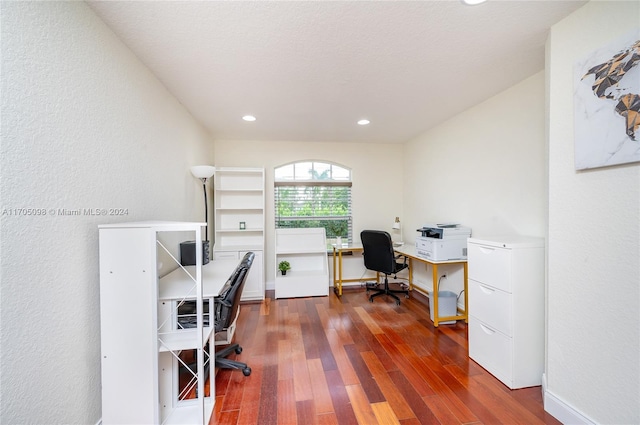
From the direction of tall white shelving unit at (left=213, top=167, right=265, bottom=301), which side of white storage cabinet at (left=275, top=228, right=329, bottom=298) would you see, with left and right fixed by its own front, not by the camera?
right

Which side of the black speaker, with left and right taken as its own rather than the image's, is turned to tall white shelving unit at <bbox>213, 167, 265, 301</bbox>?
left

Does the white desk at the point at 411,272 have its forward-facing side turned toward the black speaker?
yes

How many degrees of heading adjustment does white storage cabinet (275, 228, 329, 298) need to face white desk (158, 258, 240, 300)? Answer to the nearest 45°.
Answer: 0° — it already faces it

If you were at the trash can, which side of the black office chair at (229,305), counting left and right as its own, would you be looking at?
back

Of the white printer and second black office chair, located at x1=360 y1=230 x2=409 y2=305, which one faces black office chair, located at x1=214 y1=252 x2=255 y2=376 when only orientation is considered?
the white printer

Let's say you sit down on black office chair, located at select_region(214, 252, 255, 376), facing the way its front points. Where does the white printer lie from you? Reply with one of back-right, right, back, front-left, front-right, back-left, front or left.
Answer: back

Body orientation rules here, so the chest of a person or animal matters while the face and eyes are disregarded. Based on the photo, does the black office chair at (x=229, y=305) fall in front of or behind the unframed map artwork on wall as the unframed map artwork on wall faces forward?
in front

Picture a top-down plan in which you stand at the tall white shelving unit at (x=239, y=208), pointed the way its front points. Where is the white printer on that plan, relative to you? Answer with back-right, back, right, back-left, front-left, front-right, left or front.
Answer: front-left

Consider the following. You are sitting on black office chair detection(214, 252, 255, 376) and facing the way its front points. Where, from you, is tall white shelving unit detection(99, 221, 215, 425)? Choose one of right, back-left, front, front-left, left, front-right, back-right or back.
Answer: front-left

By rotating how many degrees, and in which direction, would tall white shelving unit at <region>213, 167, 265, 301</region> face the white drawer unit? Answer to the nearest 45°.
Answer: approximately 45° to its left

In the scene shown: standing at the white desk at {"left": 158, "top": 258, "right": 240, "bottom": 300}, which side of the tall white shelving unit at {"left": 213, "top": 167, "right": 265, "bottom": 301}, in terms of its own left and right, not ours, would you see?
front

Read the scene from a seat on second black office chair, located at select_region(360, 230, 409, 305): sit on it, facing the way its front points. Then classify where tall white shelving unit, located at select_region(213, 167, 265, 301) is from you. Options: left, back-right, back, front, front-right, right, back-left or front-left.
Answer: back-left

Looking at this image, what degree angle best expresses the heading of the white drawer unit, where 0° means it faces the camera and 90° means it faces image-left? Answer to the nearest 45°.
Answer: approximately 45°

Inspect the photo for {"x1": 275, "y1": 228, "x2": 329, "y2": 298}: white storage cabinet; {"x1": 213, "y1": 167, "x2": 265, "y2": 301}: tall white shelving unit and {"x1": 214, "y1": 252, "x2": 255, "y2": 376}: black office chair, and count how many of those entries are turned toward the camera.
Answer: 2

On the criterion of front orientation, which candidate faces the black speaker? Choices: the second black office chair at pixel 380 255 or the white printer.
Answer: the white printer

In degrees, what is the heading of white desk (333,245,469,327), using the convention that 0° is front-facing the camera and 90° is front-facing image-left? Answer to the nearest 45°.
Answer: approximately 45°
